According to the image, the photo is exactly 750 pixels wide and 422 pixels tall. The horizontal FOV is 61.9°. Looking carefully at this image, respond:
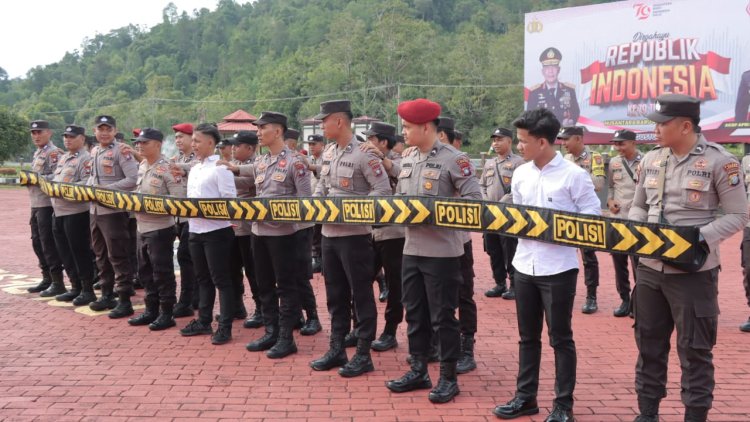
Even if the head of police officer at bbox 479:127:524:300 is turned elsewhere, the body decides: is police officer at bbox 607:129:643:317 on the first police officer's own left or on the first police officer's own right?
on the first police officer's own left

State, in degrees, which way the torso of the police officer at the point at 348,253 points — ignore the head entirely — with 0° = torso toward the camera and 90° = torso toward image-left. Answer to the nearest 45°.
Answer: approximately 45°

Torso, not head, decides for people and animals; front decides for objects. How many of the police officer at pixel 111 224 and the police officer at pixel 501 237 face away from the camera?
0

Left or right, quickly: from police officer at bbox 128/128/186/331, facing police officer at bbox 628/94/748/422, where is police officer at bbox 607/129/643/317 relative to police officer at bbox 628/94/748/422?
left

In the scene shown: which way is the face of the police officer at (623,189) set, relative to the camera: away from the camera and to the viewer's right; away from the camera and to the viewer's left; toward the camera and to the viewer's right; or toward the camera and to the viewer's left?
toward the camera and to the viewer's left

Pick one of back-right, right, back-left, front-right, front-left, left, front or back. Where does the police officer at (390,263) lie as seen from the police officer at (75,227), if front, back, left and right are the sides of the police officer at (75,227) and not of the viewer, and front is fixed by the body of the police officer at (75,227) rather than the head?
left

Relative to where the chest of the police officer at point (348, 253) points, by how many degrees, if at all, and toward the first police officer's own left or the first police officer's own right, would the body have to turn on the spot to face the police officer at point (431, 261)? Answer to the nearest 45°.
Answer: approximately 90° to the first police officer's own left

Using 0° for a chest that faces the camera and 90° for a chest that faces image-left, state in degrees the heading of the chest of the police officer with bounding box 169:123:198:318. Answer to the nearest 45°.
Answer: approximately 45°

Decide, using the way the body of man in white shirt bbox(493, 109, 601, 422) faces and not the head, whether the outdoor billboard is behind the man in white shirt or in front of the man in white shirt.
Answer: behind

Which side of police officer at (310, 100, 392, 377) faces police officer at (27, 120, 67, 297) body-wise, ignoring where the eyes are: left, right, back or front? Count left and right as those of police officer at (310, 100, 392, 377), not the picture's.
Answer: right
